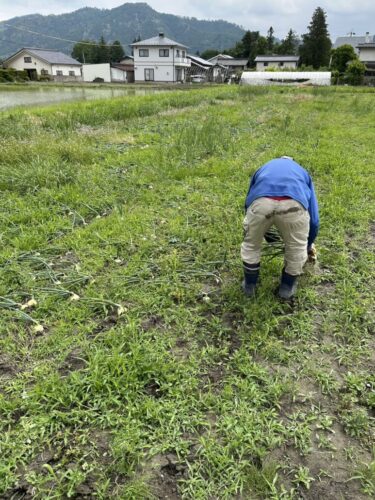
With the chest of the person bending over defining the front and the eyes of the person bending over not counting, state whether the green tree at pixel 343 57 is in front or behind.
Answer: in front

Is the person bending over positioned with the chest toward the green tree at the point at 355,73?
yes

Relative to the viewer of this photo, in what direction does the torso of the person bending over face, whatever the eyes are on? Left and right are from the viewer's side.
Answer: facing away from the viewer

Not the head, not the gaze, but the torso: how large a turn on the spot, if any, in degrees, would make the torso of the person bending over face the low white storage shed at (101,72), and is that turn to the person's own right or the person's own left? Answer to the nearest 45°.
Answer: approximately 45° to the person's own left

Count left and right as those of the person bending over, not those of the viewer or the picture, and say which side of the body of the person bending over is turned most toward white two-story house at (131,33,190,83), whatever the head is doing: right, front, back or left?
front
